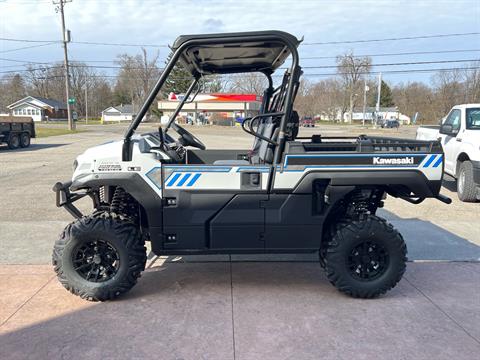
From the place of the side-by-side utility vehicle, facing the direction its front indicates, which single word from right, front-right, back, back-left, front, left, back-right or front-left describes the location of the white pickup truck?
back-right

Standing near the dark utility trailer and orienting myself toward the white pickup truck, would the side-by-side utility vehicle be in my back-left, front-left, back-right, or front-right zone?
front-right

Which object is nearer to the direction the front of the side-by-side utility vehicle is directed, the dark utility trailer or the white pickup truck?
the dark utility trailer

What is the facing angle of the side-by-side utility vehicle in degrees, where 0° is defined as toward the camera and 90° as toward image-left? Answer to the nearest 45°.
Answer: approximately 90°

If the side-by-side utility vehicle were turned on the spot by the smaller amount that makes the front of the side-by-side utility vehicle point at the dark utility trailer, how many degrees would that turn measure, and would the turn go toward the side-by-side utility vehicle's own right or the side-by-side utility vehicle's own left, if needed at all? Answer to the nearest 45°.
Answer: approximately 45° to the side-by-side utility vehicle's own right
